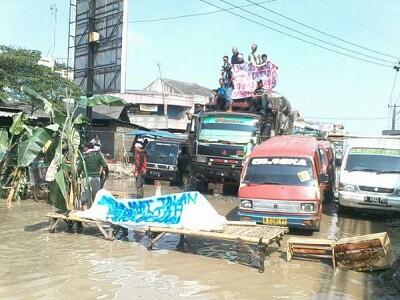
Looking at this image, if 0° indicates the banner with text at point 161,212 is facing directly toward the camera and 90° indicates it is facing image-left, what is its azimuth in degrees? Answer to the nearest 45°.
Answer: approximately 0°

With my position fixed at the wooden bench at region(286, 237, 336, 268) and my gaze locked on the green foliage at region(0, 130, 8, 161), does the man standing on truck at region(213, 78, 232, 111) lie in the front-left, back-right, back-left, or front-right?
front-right

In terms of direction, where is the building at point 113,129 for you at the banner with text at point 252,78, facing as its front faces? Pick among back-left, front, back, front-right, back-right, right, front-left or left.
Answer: back-right

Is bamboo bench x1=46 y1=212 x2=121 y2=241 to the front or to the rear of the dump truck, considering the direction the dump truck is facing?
to the front

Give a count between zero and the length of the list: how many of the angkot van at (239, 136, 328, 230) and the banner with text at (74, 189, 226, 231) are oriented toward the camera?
2

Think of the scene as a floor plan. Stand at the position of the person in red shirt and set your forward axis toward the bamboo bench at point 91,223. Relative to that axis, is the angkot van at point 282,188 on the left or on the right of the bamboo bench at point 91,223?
left

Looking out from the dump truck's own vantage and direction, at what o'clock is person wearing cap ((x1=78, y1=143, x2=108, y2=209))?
The person wearing cap is roughly at 1 o'clock from the dump truck.

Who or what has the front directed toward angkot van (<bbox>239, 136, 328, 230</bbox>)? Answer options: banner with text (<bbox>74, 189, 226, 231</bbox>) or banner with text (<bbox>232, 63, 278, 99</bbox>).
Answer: banner with text (<bbox>232, 63, 278, 99</bbox>)

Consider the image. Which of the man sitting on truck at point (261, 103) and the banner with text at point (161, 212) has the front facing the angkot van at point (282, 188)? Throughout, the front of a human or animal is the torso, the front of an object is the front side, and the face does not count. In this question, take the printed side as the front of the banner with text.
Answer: the man sitting on truck

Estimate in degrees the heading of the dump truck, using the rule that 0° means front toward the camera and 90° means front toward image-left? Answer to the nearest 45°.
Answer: approximately 0°

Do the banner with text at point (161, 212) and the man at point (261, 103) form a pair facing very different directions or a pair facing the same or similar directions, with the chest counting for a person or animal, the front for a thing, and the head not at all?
same or similar directions

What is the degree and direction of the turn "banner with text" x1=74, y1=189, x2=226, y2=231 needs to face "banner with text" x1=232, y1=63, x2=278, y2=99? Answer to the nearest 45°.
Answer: approximately 180°

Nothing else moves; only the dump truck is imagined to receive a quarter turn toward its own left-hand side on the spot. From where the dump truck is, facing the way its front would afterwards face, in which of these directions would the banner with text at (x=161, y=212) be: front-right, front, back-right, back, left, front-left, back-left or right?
right

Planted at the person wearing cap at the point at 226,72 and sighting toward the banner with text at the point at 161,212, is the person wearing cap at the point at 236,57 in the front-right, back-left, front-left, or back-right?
back-left

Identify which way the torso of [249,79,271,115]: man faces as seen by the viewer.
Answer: toward the camera
